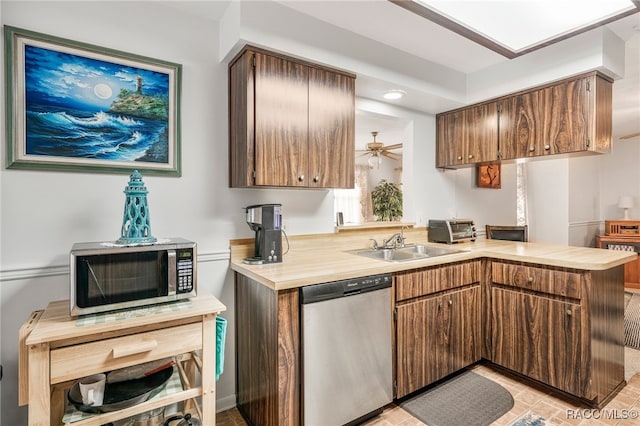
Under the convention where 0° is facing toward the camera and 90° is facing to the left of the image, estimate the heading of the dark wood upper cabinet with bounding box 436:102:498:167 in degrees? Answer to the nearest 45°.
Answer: approximately 45°

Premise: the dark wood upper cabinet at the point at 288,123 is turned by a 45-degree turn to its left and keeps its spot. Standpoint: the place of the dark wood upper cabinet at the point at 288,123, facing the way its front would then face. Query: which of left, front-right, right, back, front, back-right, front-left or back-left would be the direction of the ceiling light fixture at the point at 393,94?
front-left

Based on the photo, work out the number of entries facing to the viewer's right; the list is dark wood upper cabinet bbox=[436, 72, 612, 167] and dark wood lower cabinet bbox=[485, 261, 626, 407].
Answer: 0

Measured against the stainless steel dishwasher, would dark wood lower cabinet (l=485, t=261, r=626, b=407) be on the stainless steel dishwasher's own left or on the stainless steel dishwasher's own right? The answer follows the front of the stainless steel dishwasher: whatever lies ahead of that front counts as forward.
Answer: on the stainless steel dishwasher's own left

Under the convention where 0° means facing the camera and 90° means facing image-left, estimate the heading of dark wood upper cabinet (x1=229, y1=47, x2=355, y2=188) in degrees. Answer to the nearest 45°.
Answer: approximately 315°
